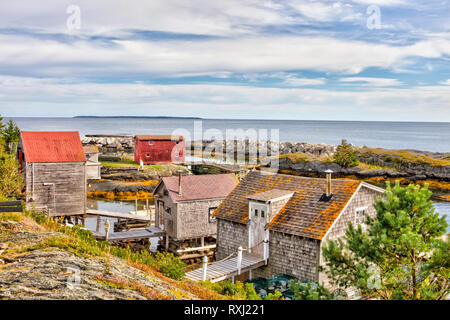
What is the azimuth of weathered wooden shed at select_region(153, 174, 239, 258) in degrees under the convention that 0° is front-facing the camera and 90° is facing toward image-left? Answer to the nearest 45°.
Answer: approximately 45°

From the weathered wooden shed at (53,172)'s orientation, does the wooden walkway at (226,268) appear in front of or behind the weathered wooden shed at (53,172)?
in front

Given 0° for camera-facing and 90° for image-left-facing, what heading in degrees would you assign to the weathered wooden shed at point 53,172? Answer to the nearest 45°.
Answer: approximately 0°

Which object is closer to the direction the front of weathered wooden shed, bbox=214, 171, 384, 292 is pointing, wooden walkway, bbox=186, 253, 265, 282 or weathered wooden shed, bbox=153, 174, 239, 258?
the wooden walkway

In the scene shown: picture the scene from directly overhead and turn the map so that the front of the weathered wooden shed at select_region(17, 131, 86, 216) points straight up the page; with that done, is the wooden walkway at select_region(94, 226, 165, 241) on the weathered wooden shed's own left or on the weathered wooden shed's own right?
on the weathered wooden shed's own left

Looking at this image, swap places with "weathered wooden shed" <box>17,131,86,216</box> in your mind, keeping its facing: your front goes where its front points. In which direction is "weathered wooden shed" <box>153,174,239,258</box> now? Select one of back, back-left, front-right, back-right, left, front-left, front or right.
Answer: front-left

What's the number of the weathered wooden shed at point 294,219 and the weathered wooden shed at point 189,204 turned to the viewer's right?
0

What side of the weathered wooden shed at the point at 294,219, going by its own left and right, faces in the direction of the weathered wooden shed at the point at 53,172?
right
